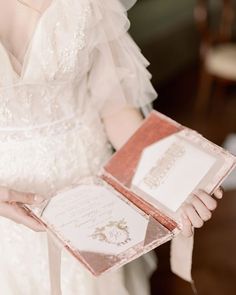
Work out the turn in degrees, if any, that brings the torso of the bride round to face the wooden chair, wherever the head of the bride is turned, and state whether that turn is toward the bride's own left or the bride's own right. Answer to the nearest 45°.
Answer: approximately 180°

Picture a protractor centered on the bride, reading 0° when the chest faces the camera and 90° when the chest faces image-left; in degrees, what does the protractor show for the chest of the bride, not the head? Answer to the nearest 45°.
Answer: approximately 0°
